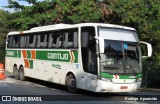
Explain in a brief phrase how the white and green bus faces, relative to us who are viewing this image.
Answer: facing the viewer and to the right of the viewer
